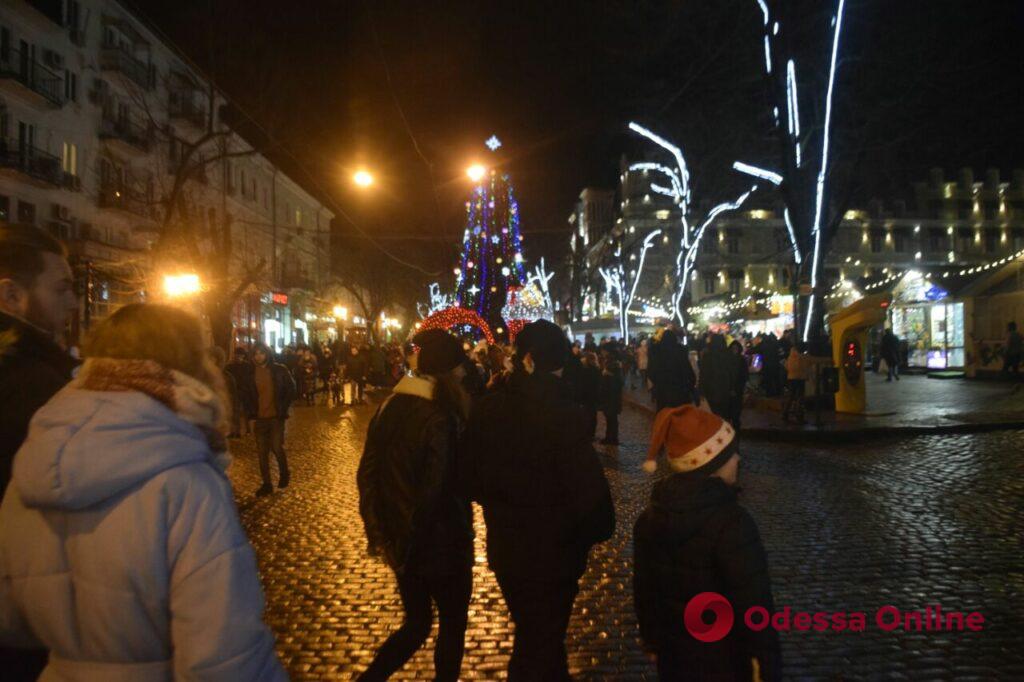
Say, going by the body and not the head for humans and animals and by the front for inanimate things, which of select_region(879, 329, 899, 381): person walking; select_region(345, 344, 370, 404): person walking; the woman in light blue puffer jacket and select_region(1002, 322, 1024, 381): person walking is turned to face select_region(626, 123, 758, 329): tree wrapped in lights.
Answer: the woman in light blue puffer jacket

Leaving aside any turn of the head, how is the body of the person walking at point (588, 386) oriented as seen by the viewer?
away from the camera

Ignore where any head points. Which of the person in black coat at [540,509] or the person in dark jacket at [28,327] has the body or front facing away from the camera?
the person in black coat

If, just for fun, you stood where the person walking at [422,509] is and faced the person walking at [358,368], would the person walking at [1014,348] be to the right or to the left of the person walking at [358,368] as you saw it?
right

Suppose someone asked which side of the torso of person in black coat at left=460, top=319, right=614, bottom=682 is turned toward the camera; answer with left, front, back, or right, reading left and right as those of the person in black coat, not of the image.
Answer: back

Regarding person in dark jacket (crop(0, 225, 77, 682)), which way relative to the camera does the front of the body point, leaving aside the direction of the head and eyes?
to the viewer's right

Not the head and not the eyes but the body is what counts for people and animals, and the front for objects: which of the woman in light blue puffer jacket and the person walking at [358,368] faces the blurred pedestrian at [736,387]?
the woman in light blue puffer jacket

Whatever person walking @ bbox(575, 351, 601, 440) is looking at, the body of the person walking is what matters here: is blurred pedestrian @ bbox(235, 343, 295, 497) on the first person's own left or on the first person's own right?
on the first person's own left

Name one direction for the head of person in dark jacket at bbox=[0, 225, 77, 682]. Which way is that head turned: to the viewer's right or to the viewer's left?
to the viewer's right

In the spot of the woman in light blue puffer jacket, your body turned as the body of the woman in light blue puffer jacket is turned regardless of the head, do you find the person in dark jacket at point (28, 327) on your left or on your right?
on your left

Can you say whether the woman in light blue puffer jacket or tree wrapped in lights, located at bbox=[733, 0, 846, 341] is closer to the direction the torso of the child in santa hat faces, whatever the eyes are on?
the tree wrapped in lights

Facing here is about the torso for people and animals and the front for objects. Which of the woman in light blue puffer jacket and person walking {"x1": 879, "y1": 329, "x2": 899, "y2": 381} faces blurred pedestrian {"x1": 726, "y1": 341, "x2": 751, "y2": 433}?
the woman in light blue puffer jacket
